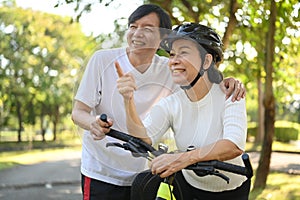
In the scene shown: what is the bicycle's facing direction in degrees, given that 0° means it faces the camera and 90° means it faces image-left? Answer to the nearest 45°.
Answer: approximately 45°
